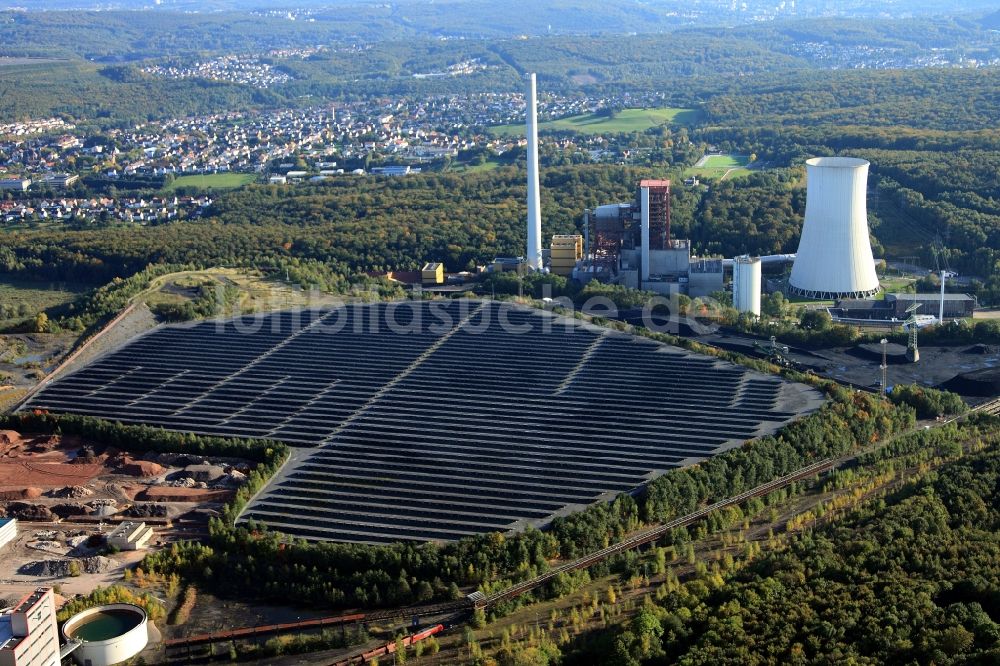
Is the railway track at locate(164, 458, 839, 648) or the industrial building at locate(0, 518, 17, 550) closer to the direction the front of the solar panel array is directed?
the railway track

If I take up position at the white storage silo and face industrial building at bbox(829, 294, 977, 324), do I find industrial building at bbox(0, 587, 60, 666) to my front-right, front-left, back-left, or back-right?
back-right

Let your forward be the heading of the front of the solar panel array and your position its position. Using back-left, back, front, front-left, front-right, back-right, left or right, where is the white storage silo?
back-left

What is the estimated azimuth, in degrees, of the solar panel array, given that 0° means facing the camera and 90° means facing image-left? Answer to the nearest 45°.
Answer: approximately 0°

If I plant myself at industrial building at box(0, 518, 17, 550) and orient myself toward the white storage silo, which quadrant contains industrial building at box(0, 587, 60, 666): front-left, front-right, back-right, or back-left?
back-right

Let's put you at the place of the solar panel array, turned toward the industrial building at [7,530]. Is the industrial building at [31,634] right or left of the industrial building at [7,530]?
left

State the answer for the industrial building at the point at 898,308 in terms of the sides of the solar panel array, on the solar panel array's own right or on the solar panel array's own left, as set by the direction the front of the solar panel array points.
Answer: on the solar panel array's own left

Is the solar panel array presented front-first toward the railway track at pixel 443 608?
yes

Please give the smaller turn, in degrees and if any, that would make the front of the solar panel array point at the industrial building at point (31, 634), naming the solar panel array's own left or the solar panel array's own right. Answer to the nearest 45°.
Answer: approximately 45° to the solar panel array's own right

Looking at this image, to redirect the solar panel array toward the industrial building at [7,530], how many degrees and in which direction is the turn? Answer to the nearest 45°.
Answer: approximately 45° to its right

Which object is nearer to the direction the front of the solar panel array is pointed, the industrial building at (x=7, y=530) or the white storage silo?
the industrial building

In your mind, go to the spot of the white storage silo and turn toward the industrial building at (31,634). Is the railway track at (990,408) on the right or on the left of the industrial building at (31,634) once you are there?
left

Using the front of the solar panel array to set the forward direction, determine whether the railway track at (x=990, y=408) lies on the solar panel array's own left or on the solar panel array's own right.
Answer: on the solar panel array's own left
